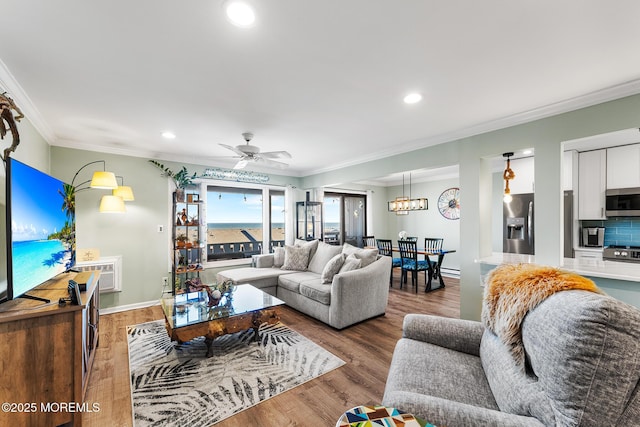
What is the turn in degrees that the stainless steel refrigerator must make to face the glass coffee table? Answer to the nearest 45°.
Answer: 0° — it already faces it

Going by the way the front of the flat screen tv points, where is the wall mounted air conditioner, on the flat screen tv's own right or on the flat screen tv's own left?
on the flat screen tv's own left

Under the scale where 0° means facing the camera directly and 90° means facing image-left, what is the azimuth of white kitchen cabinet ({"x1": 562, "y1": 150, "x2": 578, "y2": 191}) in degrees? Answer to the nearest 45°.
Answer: approximately 45°

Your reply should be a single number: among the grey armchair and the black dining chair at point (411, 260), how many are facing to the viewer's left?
1

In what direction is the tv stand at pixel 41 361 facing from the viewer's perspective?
to the viewer's right

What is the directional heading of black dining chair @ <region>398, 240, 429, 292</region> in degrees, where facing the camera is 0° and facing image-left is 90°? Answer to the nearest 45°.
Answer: approximately 225°

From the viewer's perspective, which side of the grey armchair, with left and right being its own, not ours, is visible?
left

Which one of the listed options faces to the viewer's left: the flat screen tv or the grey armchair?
the grey armchair

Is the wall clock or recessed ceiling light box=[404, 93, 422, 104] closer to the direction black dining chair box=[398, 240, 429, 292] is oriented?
the wall clock
